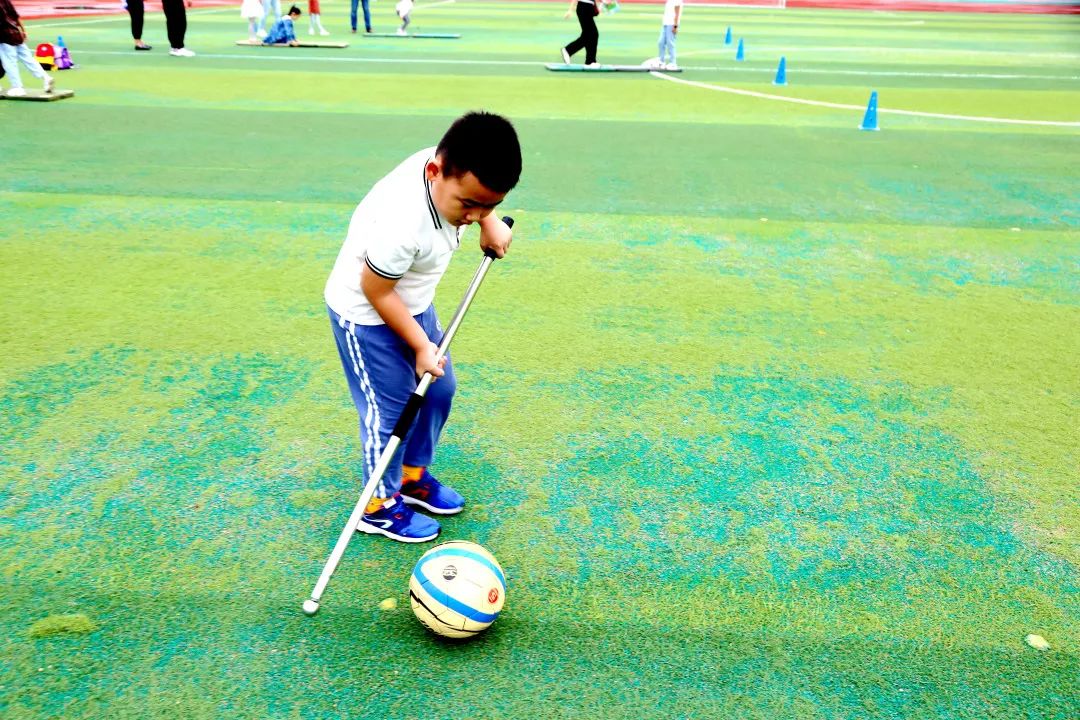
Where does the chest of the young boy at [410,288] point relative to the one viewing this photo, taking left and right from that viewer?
facing the viewer and to the right of the viewer

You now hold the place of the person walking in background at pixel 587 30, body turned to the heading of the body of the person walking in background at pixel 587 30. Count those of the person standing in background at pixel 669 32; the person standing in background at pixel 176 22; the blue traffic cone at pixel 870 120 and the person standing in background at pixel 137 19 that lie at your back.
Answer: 2

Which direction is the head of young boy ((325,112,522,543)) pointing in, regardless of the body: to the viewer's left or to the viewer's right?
to the viewer's right

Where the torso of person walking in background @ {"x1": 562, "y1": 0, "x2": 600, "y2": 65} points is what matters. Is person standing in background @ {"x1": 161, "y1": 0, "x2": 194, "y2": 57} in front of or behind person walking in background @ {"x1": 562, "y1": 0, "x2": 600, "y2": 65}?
behind
